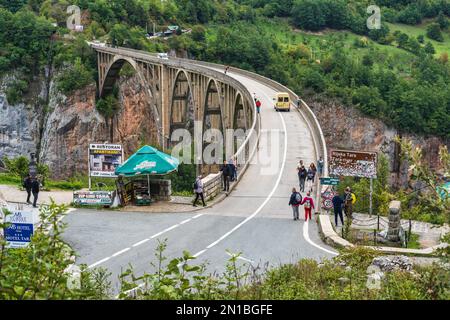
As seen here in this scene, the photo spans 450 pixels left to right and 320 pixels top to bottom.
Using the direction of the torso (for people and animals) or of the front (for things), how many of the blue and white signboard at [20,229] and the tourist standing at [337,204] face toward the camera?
1

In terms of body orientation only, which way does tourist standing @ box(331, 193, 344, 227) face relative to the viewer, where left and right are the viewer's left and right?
facing away from the viewer

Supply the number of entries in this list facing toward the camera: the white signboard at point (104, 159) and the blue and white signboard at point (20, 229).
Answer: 2

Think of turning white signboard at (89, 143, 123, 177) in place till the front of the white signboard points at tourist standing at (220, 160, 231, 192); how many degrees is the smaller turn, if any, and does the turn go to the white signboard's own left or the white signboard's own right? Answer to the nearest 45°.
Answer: approximately 135° to the white signboard's own left

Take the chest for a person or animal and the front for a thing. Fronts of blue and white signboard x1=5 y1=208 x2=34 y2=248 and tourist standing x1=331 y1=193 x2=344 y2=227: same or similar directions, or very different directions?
very different directions

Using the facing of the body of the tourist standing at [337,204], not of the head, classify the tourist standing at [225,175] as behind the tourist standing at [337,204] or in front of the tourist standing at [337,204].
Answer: in front

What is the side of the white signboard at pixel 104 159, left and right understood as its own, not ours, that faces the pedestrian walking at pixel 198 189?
left

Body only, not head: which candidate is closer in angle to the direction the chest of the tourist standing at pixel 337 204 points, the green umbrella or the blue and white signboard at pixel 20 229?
the green umbrella

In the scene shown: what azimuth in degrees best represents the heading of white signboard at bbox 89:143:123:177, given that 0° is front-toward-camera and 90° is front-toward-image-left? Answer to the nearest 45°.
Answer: approximately 0°

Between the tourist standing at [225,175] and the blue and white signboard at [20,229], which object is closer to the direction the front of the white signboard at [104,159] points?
the blue and white signboard

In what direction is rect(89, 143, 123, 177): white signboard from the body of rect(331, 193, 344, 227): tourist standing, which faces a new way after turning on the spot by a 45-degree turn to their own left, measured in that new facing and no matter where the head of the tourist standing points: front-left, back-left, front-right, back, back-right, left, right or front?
front-left

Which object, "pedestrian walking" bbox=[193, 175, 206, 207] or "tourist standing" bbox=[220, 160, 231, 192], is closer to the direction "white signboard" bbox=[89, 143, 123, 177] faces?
the pedestrian walking
